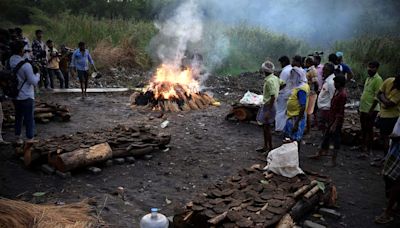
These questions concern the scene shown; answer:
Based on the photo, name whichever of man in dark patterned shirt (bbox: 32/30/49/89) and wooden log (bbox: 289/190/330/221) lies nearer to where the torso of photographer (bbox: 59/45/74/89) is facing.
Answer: the wooden log

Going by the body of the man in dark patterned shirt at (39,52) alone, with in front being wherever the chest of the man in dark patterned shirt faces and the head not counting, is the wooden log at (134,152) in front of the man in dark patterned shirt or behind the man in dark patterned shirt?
in front

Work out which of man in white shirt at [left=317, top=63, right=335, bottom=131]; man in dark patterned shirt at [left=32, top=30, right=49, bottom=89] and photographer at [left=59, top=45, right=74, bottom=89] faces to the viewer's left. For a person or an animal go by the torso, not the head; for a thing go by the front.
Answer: the man in white shirt

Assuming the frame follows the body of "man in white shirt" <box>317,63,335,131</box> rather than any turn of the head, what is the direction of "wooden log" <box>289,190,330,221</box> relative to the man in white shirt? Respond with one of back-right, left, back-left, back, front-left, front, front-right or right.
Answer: left

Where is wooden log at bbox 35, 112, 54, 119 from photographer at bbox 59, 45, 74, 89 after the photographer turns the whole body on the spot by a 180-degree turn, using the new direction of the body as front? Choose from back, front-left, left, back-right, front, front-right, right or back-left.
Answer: left

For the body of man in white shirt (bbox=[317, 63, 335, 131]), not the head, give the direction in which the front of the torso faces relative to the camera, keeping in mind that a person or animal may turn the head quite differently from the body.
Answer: to the viewer's left
